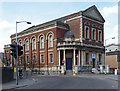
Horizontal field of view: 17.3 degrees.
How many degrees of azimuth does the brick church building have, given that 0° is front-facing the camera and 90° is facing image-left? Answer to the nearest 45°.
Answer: approximately 315°
